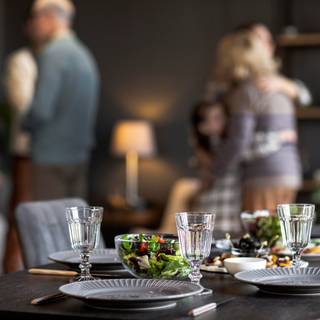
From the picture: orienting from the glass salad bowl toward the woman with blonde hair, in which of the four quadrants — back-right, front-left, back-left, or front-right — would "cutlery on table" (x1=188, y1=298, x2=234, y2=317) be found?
back-right

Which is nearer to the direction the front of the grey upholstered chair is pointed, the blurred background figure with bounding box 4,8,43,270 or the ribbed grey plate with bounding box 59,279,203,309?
the ribbed grey plate

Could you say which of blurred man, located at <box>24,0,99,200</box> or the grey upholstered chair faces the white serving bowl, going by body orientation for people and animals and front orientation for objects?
the grey upholstered chair

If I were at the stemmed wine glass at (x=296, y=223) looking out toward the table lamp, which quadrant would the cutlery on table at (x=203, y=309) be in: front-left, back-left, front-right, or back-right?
back-left

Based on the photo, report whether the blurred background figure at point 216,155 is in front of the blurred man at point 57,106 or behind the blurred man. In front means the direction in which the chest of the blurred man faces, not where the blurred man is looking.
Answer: behind

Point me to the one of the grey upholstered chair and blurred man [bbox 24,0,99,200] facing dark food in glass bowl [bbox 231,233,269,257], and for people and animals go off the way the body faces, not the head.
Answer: the grey upholstered chair

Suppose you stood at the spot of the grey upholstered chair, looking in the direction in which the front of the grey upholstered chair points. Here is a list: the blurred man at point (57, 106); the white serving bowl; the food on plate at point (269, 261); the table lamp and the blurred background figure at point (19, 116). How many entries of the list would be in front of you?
2
